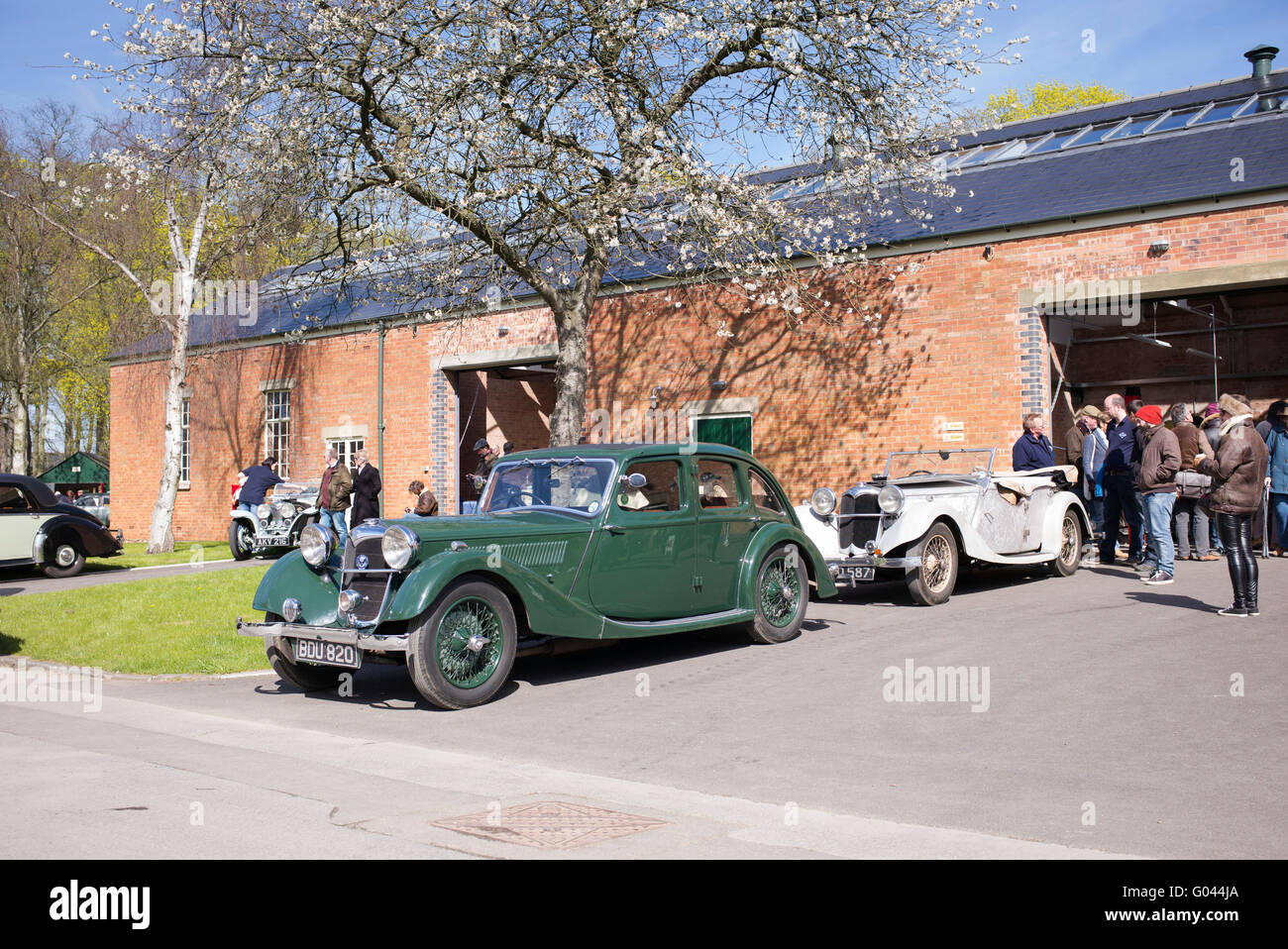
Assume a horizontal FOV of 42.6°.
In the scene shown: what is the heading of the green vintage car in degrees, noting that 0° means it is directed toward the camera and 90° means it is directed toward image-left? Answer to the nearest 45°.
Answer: approximately 45°

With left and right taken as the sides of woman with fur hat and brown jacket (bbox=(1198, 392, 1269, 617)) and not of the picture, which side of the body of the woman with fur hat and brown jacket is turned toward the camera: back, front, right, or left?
left

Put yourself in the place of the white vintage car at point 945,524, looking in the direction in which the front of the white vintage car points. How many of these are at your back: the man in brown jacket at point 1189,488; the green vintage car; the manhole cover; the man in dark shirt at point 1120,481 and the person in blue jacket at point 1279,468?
3

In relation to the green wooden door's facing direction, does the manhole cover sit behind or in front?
in front

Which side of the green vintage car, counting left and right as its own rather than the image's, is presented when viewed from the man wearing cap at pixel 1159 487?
back

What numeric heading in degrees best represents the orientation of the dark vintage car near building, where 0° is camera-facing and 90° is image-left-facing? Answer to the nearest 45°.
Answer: approximately 90°

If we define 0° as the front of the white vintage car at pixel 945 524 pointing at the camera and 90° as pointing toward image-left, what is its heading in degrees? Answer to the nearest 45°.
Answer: approximately 45°

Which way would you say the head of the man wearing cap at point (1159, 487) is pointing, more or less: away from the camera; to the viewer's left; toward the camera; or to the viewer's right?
to the viewer's left

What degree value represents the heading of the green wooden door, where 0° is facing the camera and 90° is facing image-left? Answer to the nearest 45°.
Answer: approximately 45°

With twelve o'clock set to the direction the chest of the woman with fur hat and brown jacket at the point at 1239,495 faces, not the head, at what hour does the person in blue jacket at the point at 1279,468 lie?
The person in blue jacket is roughly at 3 o'clock from the woman with fur hat and brown jacket.
